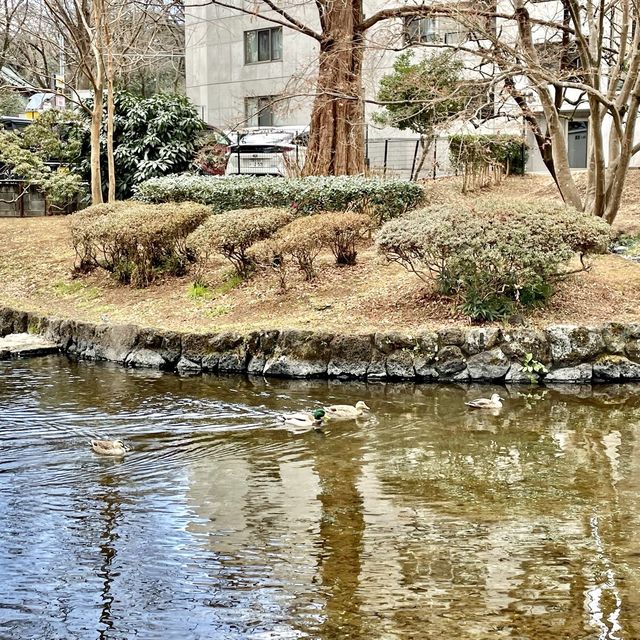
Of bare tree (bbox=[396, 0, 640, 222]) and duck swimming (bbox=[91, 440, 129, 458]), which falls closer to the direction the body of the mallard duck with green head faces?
the bare tree

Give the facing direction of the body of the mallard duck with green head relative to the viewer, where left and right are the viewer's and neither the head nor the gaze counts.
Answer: facing to the right of the viewer

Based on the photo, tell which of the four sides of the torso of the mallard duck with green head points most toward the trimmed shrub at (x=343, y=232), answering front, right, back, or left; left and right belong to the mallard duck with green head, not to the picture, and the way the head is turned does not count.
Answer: left

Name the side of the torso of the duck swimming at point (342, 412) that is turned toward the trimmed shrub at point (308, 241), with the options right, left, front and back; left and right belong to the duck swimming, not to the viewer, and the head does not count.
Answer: left

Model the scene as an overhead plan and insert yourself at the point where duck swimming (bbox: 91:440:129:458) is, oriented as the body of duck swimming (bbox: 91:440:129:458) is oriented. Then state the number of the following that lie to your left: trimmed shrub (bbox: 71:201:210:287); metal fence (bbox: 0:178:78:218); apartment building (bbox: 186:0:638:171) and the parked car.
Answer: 4

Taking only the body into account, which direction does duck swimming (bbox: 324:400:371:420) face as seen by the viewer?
to the viewer's right

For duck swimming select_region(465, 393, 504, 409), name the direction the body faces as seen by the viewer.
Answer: to the viewer's right
